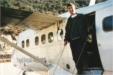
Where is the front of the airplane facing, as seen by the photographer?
facing away from the viewer and to the left of the viewer

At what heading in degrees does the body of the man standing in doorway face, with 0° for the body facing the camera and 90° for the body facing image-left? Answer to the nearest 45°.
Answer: approximately 45°
